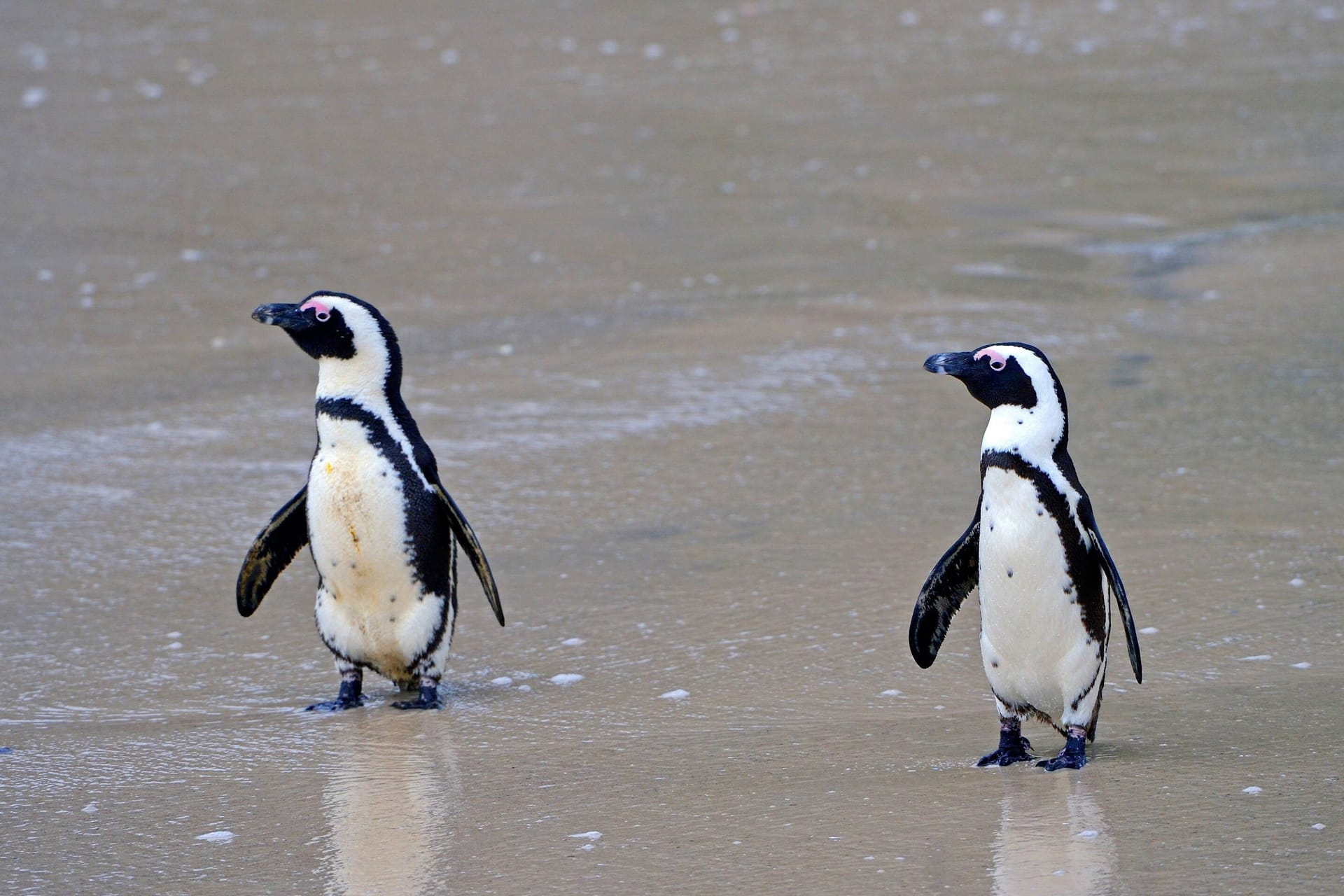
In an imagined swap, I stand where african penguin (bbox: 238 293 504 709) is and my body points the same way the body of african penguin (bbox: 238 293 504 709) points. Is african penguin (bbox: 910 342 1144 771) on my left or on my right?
on my left

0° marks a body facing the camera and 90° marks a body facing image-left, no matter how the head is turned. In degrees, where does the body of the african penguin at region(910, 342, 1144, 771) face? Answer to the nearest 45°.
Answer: approximately 45°

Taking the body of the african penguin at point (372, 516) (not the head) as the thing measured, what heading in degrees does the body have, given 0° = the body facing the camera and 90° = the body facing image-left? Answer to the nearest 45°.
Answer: approximately 45°

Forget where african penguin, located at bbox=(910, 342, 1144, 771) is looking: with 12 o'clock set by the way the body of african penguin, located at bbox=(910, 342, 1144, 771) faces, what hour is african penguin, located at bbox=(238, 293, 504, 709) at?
african penguin, located at bbox=(238, 293, 504, 709) is roughly at 2 o'clock from african penguin, located at bbox=(910, 342, 1144, 771).
